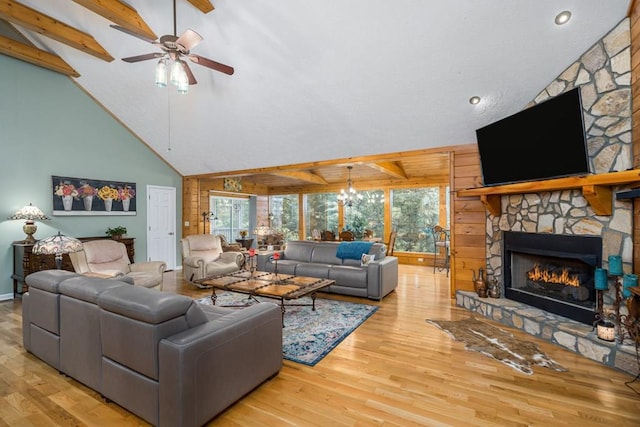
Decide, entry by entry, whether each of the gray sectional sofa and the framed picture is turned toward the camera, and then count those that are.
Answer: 1

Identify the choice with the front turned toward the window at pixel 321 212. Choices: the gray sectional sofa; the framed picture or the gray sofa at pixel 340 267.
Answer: the gray sectional sofa

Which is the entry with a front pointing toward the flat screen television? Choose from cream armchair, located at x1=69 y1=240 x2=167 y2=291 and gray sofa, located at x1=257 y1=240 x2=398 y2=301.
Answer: the cream armchair

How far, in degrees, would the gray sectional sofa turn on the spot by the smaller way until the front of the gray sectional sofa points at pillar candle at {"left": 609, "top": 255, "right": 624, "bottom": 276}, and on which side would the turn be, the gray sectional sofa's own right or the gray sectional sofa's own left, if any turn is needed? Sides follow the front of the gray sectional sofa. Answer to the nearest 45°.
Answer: approximately 45° to the gray sectional sofa's own right

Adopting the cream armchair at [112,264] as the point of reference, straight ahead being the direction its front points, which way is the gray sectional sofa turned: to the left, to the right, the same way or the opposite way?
to the left

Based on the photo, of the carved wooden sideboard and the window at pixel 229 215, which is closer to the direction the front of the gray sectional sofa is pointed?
the window

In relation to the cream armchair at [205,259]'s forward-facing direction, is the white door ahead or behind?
behind

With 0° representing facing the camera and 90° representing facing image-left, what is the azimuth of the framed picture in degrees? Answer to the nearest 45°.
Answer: approximately 0°

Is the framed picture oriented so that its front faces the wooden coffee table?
yes

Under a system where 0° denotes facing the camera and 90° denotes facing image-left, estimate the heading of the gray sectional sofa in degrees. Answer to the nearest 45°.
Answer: approximately 225°

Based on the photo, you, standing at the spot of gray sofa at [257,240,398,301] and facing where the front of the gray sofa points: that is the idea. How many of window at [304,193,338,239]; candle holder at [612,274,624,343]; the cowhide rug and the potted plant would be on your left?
2
